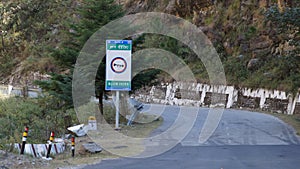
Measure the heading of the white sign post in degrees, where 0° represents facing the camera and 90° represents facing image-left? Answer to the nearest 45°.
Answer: approximately 0°

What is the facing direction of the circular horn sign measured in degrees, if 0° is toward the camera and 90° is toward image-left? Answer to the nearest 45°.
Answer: approximately 0°

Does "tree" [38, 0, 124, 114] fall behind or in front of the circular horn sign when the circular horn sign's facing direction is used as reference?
behind

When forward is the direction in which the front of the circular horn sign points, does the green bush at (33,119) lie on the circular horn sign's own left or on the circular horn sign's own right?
on the circular horn sign's own right

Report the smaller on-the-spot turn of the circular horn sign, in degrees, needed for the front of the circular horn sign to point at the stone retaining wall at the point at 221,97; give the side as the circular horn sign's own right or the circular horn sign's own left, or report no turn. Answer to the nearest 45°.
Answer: approximately 135° to the circular horn sign's own left

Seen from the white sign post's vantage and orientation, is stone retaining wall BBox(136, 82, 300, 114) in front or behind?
behind

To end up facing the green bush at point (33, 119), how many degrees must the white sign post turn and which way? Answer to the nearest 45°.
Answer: approximately 135° to its right

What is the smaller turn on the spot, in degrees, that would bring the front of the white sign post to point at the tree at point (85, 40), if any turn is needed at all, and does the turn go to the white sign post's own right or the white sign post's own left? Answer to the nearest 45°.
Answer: approximately 135° to the white sign post's own right
